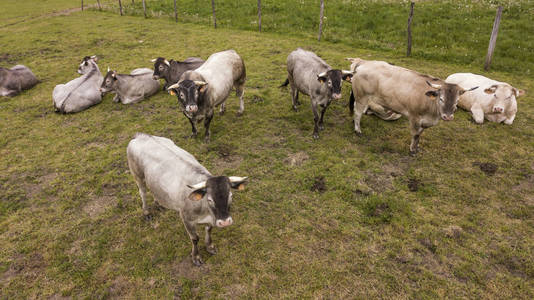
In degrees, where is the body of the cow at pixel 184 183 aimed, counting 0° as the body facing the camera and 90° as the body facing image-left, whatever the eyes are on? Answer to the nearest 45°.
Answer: approximately 315°

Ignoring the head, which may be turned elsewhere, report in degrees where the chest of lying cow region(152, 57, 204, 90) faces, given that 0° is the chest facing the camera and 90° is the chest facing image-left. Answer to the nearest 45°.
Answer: approximately 45°

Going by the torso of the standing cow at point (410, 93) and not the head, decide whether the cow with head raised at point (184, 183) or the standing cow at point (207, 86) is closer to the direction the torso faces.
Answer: the cow with head raised

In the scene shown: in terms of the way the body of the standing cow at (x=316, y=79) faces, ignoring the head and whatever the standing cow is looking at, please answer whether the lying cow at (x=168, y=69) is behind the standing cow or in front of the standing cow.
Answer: behind

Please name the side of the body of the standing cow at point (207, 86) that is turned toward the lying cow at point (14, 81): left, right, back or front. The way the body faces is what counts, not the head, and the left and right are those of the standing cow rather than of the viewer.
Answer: right

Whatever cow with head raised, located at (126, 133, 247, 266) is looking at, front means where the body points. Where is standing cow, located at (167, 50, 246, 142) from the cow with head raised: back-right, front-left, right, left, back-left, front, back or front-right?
back-left

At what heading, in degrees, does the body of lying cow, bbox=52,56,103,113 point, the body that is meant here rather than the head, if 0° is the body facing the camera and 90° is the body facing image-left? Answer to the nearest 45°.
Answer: approximately 225°

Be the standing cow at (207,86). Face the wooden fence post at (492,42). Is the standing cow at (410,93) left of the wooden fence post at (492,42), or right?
right

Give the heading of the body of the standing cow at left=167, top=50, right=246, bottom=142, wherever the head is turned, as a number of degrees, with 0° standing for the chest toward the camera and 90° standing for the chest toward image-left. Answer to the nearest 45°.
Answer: approximately 45°

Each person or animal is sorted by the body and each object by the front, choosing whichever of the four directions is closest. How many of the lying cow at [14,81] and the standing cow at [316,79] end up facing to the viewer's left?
1

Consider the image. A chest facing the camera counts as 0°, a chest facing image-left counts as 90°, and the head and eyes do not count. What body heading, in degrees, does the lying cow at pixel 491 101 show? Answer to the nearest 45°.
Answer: approximately 315°

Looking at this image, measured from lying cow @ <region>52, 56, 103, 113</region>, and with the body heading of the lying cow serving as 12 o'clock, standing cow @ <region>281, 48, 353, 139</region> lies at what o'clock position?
The standing cow is roughly at 3 o'clock from the lying cow.
